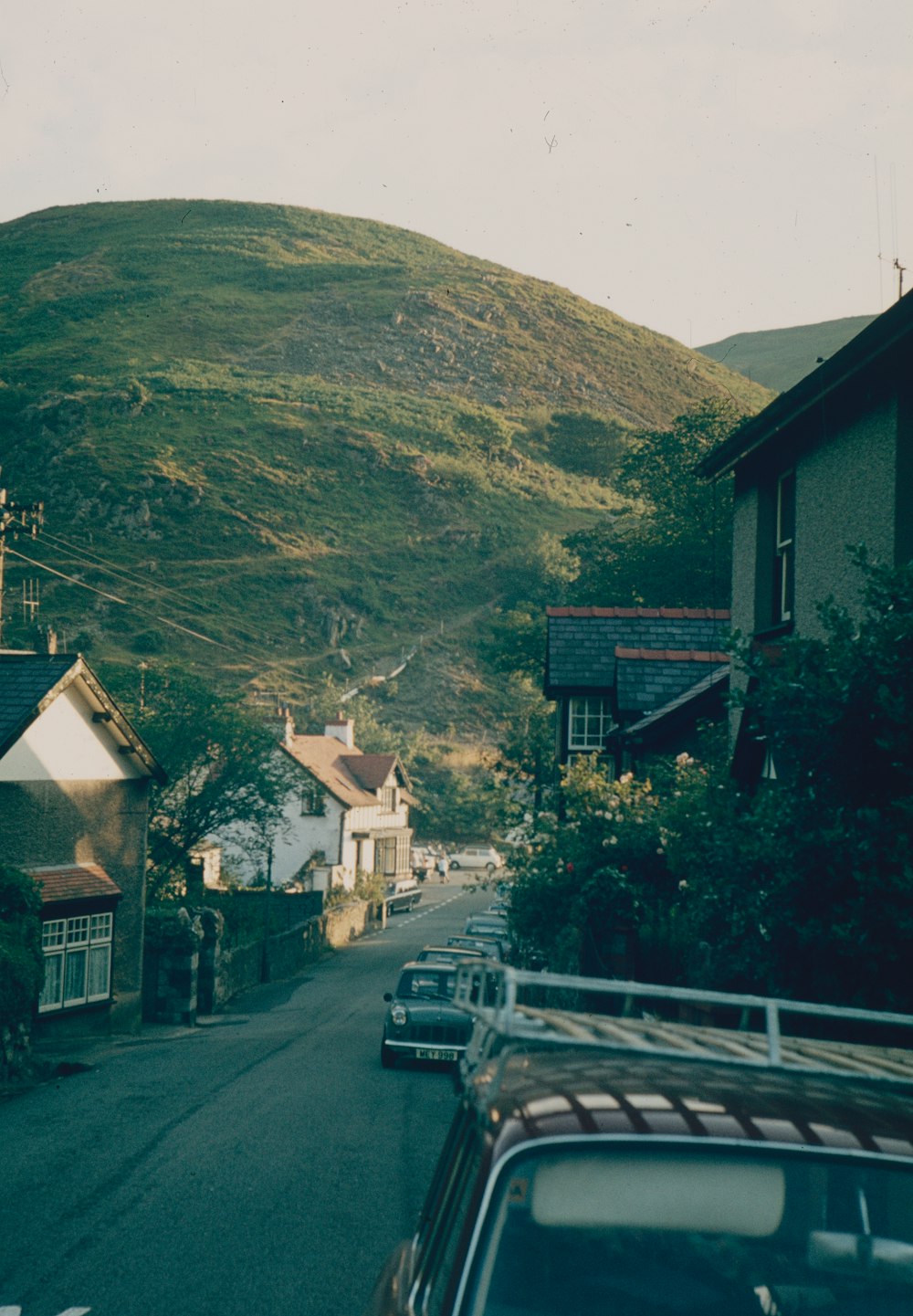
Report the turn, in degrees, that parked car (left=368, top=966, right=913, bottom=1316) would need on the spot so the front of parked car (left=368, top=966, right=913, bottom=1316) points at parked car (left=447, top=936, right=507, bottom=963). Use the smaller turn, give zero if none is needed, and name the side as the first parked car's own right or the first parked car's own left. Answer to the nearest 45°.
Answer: approximately 180°

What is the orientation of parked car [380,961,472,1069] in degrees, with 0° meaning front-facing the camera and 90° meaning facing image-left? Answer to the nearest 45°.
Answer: approximately 0°

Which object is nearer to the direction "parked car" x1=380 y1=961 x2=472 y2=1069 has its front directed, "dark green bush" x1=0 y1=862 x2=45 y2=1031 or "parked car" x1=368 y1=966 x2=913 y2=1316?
the parked car

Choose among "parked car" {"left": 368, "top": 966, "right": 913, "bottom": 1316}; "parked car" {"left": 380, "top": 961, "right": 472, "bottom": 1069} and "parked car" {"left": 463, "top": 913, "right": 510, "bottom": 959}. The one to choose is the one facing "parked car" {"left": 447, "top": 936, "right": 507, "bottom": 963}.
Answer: "parked car" {"left": 463, "top": 913, "right": 510, "bottom": 959}

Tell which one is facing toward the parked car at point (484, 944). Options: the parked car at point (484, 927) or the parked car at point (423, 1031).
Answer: the parked car at point (484, 927)

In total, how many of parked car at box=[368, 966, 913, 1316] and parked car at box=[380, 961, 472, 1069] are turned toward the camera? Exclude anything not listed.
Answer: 2

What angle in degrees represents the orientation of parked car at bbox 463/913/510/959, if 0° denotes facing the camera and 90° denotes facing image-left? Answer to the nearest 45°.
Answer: approximately 0°
